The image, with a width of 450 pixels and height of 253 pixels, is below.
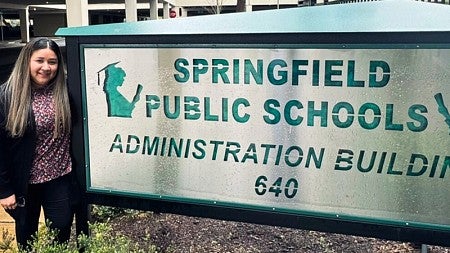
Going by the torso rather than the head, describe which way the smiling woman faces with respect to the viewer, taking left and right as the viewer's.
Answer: facing the viewer and to the right of the viewer
